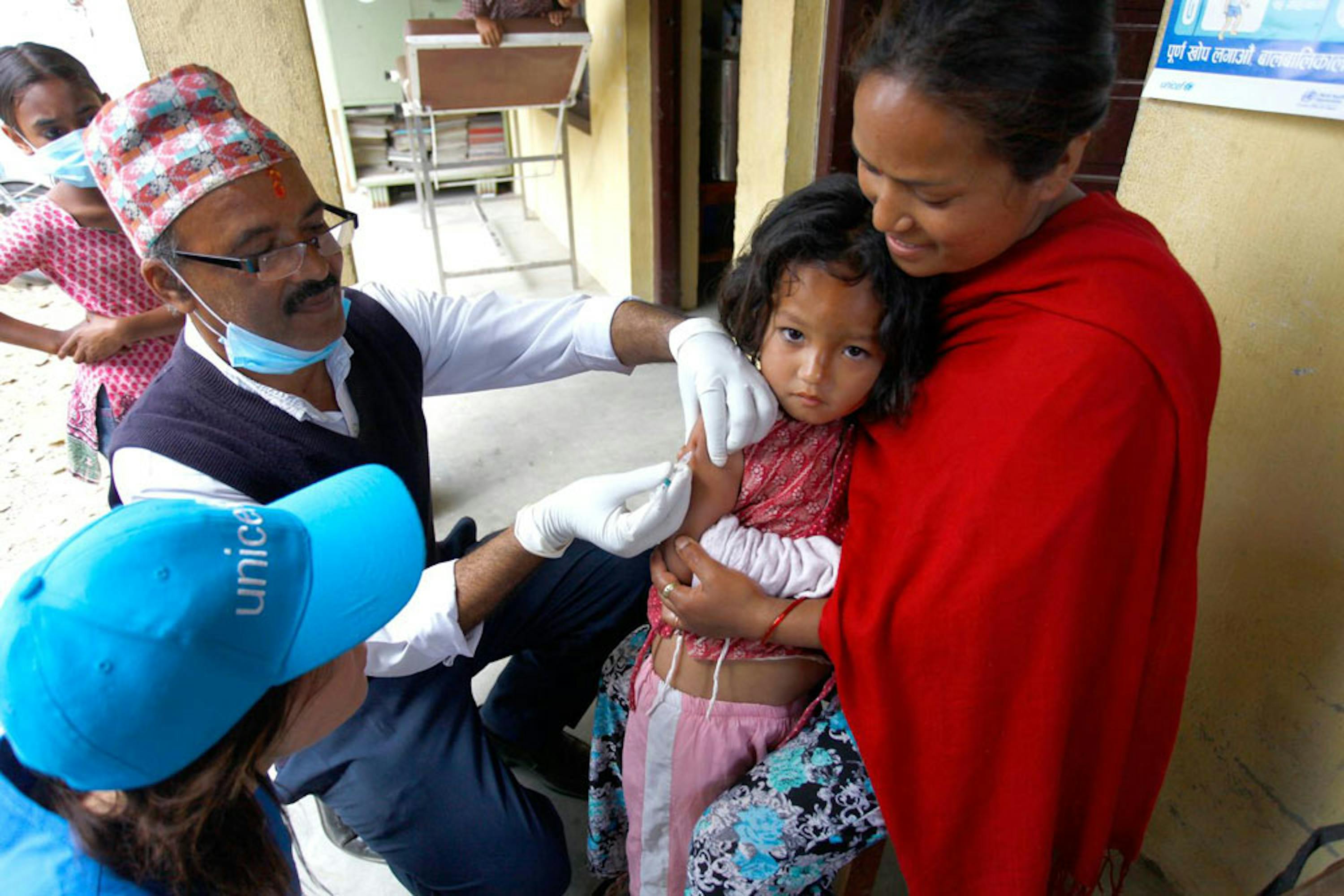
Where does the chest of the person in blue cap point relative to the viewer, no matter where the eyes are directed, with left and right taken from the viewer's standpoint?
facing away from the viewer and to the right of the viewer

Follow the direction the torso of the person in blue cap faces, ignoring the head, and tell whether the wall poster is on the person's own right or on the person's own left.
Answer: on the person's own right

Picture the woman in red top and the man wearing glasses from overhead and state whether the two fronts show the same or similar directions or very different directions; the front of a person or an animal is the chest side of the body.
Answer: very different directions

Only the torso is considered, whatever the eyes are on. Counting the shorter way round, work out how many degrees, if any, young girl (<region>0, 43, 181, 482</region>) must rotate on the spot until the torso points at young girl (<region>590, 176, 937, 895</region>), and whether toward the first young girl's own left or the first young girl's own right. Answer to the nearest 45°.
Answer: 0° — they already face them

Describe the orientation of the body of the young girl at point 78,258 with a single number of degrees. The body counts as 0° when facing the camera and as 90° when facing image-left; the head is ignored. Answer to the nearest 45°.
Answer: approximately 315°

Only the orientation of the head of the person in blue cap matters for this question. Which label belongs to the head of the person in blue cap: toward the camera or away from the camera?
away from the camera

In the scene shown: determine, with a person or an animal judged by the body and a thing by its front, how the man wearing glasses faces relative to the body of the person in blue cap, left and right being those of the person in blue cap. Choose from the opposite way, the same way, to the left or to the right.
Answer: to the right

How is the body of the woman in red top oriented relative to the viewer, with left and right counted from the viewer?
facing to the left of the viewer

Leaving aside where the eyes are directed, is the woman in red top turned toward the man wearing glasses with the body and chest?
yes

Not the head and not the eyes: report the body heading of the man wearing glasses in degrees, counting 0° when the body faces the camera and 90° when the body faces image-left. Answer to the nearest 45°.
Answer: approximately 315°

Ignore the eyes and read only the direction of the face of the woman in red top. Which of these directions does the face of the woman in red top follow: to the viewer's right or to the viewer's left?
to the viewer's left
